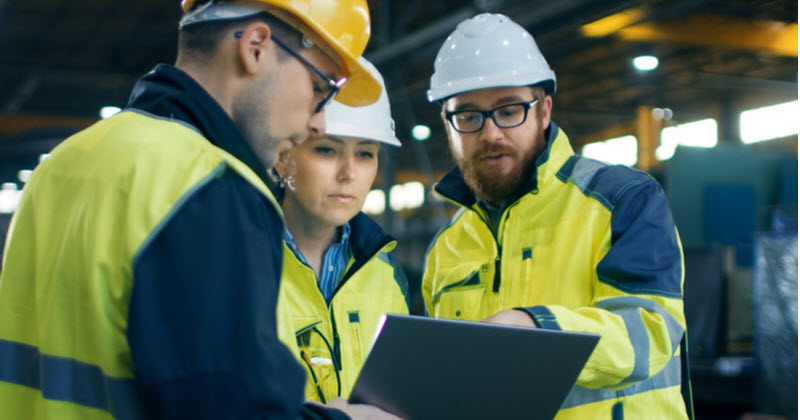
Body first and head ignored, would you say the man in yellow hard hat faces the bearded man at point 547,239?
yes

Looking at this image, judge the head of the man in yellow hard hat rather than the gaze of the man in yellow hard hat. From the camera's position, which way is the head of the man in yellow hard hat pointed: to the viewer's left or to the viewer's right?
to the viewer's right

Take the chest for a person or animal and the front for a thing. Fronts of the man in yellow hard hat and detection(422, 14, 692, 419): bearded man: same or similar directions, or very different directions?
very different directions

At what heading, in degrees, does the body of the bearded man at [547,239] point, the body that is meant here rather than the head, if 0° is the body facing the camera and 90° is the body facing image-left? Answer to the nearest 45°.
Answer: approximately 45°

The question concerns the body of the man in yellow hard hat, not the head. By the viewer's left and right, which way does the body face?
facing away from the viewer and to the right of the viewer
